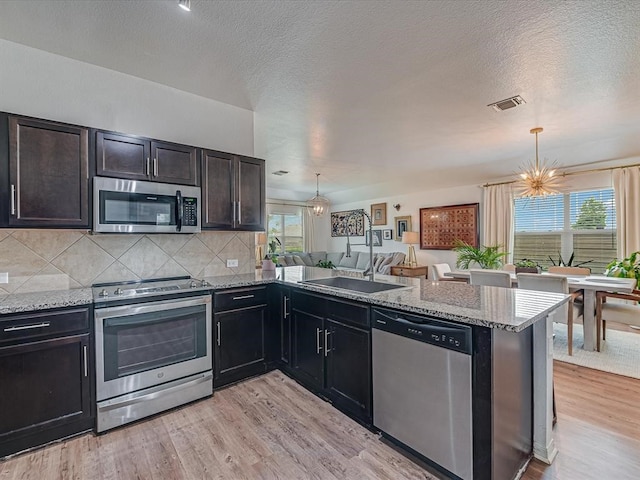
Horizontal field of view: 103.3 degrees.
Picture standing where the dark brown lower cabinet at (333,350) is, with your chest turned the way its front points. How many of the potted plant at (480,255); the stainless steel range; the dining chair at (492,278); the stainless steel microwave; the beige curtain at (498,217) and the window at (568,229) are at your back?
4

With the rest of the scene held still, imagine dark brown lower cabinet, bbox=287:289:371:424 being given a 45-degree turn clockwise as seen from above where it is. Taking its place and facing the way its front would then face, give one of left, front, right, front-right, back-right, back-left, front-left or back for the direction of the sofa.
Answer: right

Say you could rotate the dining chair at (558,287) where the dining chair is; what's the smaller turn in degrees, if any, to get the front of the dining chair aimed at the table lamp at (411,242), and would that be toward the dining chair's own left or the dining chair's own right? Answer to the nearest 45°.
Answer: approximately 90° to the dining chair's own left

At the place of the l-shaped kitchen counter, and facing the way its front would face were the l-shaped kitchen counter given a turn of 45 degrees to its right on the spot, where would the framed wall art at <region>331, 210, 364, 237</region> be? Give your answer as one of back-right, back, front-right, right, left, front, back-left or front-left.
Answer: right

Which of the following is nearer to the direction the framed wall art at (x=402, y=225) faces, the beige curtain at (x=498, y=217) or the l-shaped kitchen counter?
the l-shaped kitchen counter

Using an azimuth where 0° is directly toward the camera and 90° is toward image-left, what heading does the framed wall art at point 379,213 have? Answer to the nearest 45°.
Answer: approximately 45°

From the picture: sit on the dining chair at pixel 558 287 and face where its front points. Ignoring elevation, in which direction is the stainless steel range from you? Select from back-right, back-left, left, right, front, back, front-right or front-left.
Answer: back

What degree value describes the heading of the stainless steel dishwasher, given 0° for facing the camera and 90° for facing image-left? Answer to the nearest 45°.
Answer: approximately 45°

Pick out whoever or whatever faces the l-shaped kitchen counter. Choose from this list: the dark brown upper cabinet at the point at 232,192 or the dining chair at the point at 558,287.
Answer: the dark brown upper cabinet

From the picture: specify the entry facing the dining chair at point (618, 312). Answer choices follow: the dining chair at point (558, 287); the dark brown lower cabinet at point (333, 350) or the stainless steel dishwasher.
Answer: the dining chair at point (558, 287)

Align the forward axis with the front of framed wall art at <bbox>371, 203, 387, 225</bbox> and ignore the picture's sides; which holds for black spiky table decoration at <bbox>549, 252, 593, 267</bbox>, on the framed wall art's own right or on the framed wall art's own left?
on the framed wall art's own left
